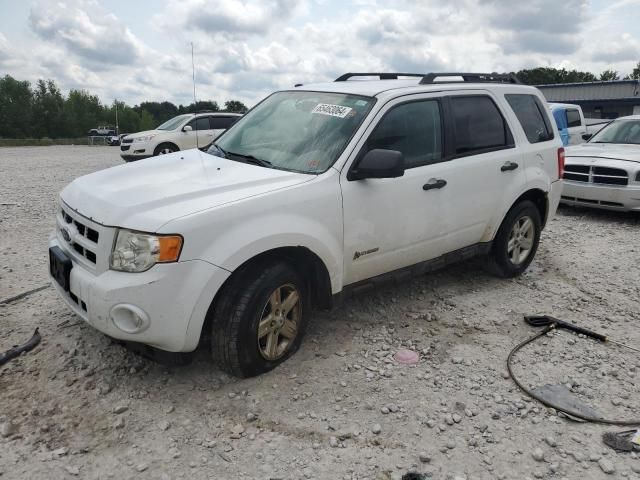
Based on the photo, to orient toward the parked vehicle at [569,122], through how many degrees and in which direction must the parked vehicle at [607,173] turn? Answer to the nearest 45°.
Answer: approximately 135° to its right

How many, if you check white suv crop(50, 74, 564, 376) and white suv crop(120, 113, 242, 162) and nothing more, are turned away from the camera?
0

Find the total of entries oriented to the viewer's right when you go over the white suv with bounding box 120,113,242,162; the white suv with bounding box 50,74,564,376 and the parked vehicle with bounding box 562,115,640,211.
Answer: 0

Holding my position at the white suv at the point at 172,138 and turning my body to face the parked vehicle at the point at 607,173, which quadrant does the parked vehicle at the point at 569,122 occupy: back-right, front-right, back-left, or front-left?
front-left

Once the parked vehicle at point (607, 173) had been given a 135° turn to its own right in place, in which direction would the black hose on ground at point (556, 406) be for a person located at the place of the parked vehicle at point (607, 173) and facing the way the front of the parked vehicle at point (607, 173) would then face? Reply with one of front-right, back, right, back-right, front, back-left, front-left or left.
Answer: back

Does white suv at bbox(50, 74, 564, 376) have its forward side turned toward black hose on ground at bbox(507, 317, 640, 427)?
no

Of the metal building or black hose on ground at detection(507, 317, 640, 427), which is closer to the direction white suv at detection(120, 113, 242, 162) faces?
the black hose on ground

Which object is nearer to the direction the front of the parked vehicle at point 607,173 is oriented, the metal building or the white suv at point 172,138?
the white suv

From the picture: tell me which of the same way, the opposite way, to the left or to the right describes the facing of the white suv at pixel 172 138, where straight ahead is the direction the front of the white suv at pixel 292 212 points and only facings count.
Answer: the same way

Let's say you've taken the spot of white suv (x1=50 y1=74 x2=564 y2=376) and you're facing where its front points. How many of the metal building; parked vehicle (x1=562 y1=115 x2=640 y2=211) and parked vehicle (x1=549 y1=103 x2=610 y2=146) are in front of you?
0

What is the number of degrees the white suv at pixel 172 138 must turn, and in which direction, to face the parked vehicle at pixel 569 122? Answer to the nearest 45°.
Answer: approximately 90° to its left

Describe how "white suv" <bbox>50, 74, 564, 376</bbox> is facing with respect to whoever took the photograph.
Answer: facing the viewer and to the left of the viewer

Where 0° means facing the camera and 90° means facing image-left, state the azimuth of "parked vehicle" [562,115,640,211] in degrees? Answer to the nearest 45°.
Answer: approximately 45°

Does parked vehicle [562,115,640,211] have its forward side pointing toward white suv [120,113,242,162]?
no

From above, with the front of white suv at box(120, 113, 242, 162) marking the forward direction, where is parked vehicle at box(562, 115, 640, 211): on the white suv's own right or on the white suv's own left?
on the white suv's own left

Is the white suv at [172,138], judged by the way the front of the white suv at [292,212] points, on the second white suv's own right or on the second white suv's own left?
on the second white suv's own right

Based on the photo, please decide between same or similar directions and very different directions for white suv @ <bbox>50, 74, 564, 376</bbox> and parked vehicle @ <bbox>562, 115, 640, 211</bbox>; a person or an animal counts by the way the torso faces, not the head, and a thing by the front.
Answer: same or similar directions

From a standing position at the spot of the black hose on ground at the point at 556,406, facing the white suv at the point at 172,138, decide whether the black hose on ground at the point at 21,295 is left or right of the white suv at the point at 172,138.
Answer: left

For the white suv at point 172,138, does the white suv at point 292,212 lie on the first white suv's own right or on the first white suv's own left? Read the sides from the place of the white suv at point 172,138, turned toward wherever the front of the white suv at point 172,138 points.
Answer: on the first white suv's own left

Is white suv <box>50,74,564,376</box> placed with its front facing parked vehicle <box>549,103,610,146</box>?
no

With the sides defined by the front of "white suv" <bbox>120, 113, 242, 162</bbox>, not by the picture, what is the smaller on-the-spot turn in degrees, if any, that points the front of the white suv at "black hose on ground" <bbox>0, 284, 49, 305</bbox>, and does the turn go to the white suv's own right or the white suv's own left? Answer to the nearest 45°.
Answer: approximately 45° to the white suv's own left
